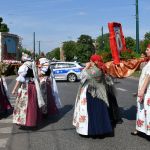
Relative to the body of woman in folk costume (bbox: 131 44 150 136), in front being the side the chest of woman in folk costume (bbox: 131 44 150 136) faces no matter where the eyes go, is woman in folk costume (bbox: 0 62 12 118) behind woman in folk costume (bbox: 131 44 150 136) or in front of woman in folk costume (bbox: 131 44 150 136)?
in front

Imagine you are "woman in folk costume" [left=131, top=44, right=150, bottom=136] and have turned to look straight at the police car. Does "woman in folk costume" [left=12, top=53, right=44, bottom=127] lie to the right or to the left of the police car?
left

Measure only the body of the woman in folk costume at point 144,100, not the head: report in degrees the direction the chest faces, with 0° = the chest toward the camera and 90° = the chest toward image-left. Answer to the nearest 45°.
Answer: approximately 90°

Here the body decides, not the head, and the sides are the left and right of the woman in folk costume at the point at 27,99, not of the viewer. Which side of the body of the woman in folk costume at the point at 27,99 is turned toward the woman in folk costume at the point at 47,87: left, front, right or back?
right
